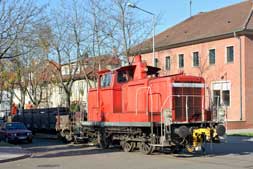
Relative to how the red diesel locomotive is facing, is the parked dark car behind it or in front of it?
behind

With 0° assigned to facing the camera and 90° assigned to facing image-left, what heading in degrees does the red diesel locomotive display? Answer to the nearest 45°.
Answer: approximately 315°
